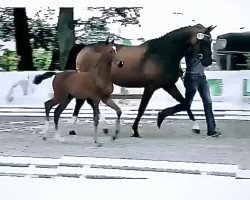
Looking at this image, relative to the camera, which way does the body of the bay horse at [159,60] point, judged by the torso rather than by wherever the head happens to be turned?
to the viewer's right

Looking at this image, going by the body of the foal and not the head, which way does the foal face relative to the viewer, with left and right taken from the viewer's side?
facing to the right of the viewer

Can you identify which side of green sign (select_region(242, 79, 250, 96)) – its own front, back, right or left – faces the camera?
front

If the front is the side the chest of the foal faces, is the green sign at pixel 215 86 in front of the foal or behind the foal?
in front
